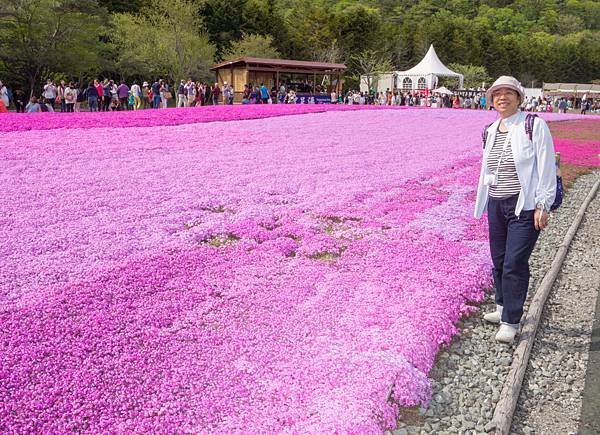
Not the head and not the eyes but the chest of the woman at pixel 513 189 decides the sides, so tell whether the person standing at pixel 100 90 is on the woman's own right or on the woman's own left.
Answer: on the woman's own right

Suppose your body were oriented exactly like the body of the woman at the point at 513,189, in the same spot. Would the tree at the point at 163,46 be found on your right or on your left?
on your right

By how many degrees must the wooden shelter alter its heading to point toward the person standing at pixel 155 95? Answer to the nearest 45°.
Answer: approximately 90° to its right

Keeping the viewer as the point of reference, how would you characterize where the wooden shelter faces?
facing the viewer and to the right of the viewer

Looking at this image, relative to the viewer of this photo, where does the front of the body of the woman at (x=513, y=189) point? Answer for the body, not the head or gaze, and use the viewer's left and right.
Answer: facing the viewer and to the left of the viewer

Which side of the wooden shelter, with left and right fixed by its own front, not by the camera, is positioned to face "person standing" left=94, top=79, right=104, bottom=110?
right

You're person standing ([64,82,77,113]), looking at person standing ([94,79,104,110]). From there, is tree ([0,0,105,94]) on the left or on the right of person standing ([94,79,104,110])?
left

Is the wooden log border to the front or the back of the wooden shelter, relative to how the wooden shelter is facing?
to the front

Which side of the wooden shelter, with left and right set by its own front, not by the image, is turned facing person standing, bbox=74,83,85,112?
right

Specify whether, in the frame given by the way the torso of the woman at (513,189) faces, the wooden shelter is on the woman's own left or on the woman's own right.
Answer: on the woman's own right

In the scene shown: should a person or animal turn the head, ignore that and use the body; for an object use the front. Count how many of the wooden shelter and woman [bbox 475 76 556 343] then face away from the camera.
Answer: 0

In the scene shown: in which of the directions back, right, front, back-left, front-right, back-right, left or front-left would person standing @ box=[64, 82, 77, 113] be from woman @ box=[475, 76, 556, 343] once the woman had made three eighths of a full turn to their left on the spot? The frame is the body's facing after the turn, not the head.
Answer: back-left

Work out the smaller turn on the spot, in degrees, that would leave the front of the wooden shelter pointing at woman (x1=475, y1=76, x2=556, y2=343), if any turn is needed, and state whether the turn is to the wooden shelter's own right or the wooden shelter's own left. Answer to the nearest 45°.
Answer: approximately 45° to the wooden shelter's own right
